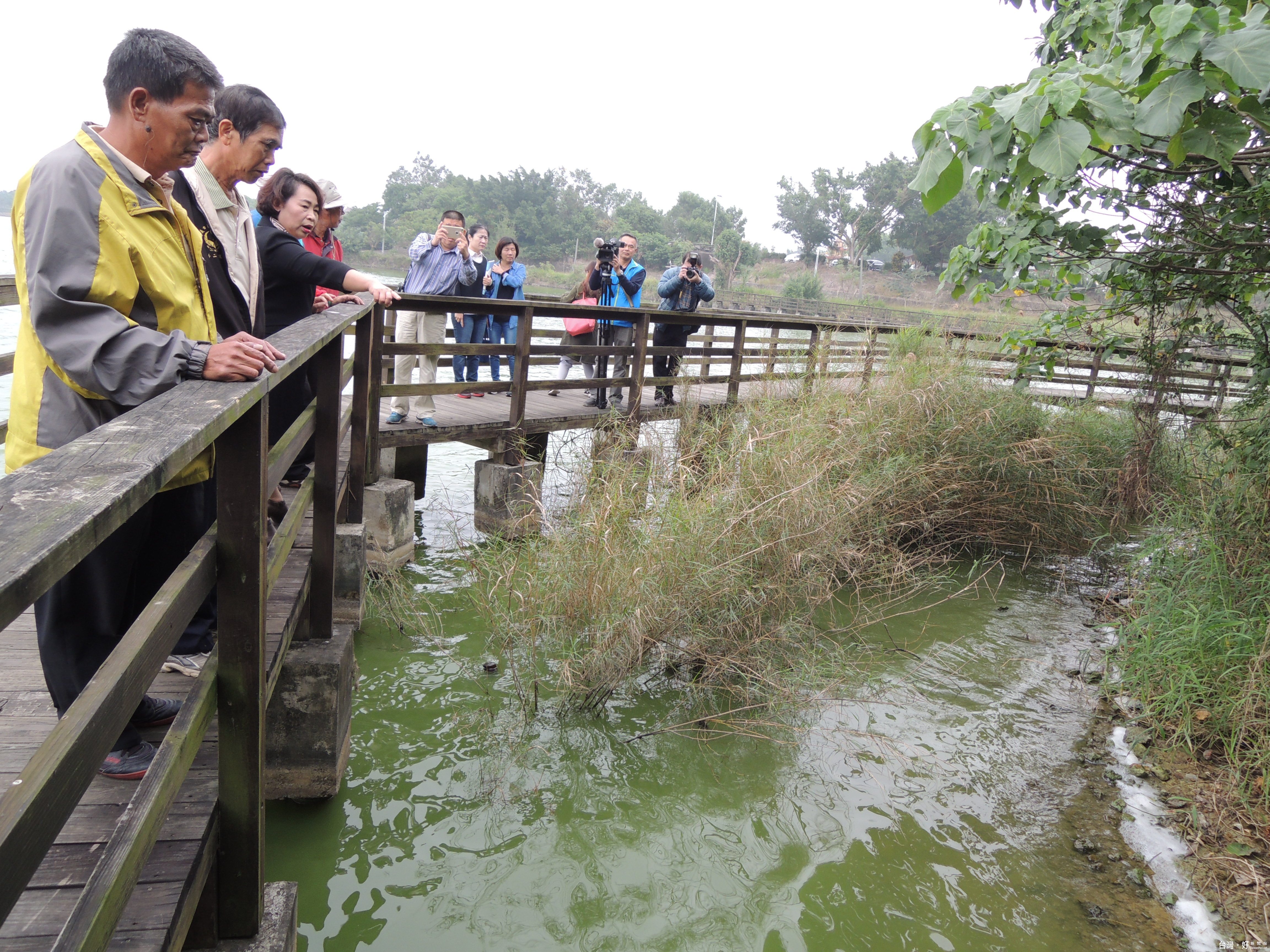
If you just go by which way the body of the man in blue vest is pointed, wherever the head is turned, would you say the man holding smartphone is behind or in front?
in front

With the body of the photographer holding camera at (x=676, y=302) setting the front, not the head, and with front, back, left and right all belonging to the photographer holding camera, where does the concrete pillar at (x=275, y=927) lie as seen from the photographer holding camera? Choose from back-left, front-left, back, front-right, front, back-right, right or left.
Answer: front

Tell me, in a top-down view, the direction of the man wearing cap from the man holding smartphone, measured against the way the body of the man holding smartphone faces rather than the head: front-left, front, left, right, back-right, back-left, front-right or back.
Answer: front

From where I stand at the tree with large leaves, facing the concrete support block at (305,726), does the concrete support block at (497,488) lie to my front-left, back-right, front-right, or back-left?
front-right

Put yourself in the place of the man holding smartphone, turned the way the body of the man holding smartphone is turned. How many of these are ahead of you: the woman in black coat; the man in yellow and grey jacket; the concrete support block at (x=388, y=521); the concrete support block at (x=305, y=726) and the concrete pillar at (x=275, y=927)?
5

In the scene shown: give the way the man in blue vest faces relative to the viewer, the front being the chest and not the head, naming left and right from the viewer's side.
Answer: facing the viewer and to the left of the viewer

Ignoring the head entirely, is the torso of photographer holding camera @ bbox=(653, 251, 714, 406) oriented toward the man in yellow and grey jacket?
yes

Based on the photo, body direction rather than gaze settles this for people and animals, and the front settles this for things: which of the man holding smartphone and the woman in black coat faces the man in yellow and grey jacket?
the man holding smartphone

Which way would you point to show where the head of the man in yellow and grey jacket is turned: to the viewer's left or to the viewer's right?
to the viewer's right

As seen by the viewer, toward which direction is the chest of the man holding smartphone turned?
toward the camera

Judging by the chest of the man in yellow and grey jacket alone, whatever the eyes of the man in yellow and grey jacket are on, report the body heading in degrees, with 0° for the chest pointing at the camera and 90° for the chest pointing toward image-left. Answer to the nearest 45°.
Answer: approximately 270°

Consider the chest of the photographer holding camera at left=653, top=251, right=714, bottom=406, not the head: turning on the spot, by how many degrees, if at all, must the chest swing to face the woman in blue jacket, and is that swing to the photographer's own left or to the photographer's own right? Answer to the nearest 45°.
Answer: approximately 90° to the photographer's own right

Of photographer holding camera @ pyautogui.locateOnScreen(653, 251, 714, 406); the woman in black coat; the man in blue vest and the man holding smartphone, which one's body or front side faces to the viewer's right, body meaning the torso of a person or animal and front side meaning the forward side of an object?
the woman in black coat

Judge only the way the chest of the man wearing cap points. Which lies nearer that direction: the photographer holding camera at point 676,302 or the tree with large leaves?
the tree with large leaves

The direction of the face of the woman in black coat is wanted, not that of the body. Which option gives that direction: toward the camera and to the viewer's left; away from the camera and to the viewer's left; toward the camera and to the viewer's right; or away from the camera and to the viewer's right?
toward the camera and to the viewer's right

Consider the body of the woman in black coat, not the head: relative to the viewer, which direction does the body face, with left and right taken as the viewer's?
facing to the right of the viewer
